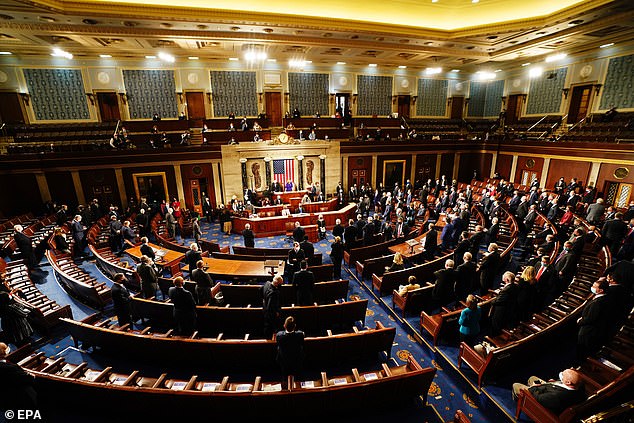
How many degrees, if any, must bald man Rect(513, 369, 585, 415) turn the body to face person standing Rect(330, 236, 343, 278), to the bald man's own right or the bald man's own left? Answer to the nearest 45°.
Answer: approximately 45° to the bald man's own left

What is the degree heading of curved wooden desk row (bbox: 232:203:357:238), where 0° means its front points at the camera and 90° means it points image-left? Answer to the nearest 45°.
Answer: approximately 0°

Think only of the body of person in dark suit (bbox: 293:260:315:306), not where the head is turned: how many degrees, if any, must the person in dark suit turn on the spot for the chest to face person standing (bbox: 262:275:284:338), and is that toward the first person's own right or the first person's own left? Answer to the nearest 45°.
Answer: approximately 135° to the first person's own left

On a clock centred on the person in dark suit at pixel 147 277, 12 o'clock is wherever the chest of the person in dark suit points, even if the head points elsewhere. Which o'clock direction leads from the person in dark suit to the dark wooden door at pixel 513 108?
The dark wooden door is roughly at 1 o'clock from the person in dark suit.

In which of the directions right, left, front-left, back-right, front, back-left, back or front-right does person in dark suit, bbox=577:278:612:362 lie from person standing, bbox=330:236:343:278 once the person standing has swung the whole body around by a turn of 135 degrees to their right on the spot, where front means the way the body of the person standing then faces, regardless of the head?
front

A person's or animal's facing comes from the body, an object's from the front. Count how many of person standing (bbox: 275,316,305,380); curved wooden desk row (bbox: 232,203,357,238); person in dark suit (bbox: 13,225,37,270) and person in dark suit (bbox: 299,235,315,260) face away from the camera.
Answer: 2

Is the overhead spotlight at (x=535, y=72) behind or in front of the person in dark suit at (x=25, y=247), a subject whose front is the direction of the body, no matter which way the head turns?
in front

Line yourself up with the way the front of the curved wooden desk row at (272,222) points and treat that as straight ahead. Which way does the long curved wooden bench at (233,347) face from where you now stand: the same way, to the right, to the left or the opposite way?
the opposite way

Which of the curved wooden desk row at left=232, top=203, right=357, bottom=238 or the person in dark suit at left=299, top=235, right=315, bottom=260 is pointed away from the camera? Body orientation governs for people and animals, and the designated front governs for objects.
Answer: the person in dark suit

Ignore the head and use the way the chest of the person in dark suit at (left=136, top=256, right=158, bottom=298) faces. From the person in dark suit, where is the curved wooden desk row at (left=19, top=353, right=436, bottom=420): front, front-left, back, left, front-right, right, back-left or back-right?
back-right

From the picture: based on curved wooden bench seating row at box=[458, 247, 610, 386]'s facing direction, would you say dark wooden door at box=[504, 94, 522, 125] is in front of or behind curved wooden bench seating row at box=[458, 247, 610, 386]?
in front

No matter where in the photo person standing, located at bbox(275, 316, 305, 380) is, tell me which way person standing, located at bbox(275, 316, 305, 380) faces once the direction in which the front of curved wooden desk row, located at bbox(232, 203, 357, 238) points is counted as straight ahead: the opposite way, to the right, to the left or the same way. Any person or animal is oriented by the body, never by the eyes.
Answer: the opposite way

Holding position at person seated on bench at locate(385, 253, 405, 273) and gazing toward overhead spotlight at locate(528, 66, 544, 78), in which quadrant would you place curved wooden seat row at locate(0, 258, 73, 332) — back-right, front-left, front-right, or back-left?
back-left

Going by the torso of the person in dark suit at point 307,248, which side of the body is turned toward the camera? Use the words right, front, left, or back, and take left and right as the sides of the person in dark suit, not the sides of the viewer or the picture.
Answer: back

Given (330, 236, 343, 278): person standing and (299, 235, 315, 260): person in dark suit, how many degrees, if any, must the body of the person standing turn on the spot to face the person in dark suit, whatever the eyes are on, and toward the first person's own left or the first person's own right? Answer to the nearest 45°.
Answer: approximately 90° to the first person's own left

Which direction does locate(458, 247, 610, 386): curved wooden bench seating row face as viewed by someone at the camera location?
facing away from the viewer and to the left of the viewer

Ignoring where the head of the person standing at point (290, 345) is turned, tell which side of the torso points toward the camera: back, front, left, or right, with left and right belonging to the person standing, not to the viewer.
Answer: back

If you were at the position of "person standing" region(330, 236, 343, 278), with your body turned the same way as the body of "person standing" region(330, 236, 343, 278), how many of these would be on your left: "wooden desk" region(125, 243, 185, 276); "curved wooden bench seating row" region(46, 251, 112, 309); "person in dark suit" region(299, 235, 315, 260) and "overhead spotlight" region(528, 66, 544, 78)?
3

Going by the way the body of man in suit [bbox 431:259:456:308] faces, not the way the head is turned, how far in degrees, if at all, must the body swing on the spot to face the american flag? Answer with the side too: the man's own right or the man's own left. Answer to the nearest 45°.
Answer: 0° — they already face it

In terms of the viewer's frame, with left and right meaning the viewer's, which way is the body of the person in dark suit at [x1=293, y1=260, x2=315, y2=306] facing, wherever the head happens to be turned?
facing away from the viewer

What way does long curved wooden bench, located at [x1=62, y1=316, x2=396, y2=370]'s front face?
away from the camera
